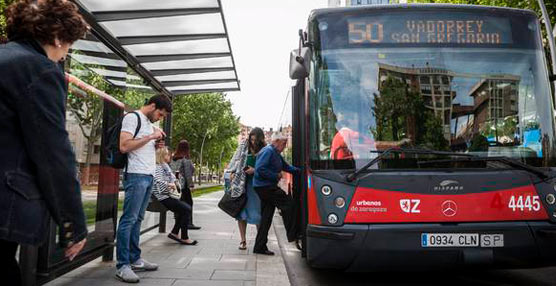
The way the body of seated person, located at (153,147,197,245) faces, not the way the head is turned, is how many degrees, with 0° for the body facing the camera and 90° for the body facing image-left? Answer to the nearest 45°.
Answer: approximately 270°

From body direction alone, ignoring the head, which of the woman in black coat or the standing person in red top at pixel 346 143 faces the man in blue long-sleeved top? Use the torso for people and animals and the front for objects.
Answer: the woman in black coat

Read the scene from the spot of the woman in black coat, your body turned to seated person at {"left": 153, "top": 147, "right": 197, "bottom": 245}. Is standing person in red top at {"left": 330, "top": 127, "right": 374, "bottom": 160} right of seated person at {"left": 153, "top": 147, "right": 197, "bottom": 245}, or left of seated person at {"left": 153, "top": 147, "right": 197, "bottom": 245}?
right

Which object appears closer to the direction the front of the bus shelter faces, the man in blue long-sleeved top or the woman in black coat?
the man in blue long-sleeved top

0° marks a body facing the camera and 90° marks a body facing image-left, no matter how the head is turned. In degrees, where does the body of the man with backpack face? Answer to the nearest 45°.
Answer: approximately 270°

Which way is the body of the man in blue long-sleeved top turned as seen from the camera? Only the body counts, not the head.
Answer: to the viewer's right

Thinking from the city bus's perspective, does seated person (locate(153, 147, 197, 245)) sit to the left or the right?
on its right

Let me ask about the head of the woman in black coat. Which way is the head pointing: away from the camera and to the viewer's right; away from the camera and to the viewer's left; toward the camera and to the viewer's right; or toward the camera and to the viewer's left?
away from the camera and to the viewer's right

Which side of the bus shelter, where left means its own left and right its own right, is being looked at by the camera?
right

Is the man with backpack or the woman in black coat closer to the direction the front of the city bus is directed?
the woman in black coat

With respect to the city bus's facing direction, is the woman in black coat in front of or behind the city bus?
in front
